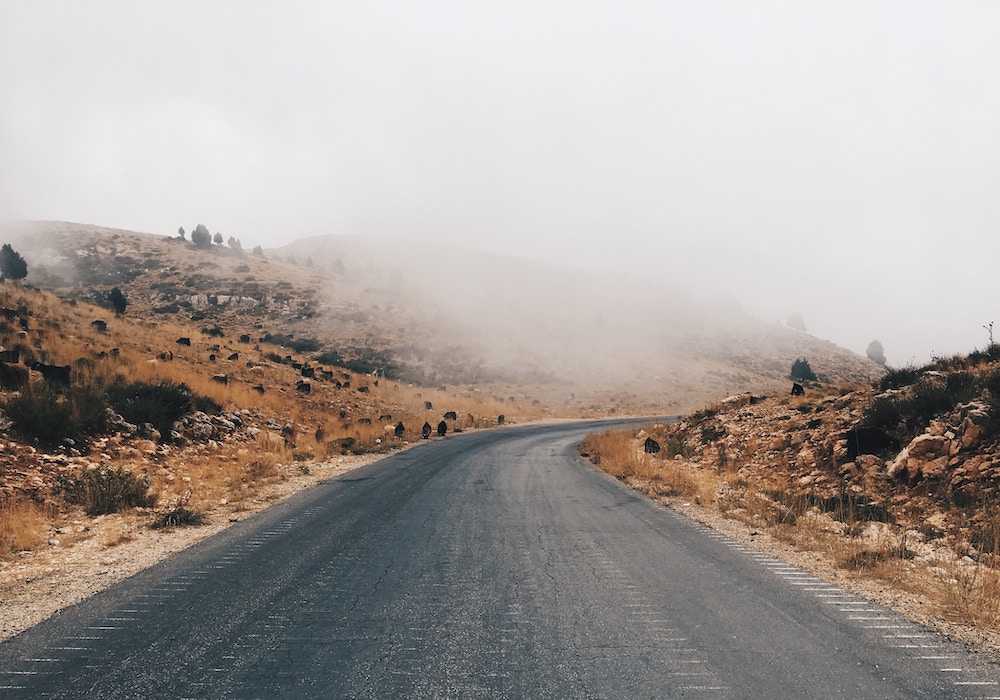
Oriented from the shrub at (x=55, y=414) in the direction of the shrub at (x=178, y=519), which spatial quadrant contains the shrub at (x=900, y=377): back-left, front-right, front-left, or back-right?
front-left

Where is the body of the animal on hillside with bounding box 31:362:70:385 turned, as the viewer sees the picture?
to the viewer's left

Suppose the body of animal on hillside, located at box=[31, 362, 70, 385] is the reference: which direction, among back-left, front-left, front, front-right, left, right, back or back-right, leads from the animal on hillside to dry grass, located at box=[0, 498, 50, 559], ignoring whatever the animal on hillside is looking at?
left
